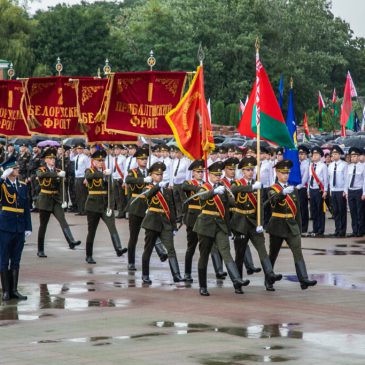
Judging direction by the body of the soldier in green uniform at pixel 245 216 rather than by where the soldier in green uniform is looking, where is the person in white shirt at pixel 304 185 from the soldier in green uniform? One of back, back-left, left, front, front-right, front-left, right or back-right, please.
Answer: back-left

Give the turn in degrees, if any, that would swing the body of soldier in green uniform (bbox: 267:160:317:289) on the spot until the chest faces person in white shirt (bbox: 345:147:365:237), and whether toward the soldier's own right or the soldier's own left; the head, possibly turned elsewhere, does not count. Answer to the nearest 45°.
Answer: approximately 135° to the soldier's own left

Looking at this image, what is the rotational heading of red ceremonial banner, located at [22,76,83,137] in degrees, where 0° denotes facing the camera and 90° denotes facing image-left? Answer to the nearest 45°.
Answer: approximately 0°

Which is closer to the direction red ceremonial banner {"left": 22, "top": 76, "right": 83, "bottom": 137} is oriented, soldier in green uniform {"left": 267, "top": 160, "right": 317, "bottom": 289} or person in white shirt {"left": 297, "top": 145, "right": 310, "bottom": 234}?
the soldier in green uniform

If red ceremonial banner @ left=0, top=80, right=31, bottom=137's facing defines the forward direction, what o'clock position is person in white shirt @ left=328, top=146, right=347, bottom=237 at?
The person in white shirt is roughly at 9 o'clock from the red ceremonial banner.

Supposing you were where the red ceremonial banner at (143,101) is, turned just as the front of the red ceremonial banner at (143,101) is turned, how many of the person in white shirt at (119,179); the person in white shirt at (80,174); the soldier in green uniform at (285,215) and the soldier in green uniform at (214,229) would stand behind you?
2

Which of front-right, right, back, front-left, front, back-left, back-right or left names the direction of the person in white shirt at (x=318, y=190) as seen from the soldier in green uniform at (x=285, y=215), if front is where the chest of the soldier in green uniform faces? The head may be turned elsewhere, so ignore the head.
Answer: back-left

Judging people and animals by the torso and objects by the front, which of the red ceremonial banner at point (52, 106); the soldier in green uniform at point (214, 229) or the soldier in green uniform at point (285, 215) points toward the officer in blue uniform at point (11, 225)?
the red ceremonial banner
